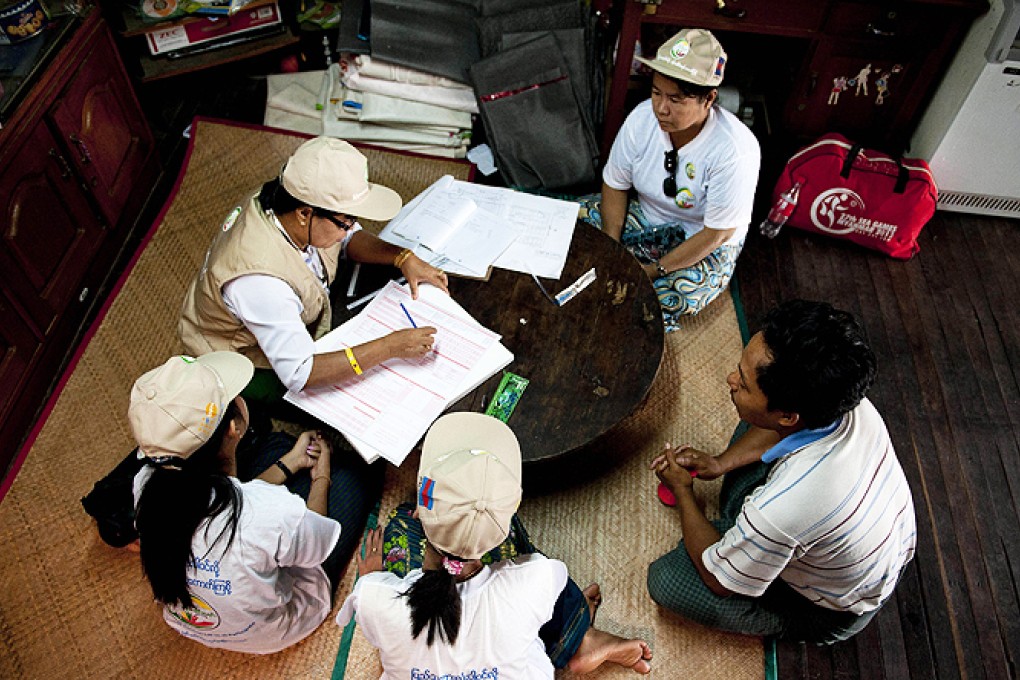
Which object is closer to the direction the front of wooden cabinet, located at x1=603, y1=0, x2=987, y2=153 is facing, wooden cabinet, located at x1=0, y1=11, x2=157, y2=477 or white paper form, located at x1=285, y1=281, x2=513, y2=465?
the white paper form

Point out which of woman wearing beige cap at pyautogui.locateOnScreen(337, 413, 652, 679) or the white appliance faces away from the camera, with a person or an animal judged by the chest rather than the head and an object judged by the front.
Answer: the woman wearing beige cap

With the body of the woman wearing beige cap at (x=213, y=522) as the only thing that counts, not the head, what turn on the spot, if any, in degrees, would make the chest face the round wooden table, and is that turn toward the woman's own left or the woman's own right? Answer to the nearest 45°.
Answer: approximately 45° to the woman's own right

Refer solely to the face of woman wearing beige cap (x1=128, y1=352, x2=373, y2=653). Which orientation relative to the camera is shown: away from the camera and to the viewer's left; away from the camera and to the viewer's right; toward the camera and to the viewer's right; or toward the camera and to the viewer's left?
away from the camera and to the viewer's right

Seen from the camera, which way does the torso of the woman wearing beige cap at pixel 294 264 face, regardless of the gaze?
to the viewer's right

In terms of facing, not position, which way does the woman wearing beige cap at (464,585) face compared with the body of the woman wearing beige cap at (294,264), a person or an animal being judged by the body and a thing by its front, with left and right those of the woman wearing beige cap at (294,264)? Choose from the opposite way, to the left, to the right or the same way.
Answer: to the left

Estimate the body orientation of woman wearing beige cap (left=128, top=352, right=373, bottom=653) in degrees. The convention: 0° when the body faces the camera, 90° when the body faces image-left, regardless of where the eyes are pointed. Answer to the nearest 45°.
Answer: approximately 225°

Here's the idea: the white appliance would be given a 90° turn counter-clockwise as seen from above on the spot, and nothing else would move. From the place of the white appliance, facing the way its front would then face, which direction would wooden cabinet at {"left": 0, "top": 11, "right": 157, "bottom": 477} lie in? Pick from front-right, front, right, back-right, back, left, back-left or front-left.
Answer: back-right

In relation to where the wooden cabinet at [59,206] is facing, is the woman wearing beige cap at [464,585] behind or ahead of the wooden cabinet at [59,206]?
ahead

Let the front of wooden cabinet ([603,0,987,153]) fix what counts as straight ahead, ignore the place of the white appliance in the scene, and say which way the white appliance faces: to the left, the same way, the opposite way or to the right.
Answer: the same way

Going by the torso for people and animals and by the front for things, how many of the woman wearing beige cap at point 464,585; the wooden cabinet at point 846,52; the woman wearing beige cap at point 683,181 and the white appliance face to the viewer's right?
0

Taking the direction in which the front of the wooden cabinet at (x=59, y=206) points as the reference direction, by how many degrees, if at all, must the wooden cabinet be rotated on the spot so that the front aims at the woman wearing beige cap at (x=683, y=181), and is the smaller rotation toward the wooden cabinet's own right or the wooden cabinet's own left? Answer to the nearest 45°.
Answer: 0° — it already faces them

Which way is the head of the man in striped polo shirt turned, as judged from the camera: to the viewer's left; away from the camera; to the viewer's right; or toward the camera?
to the viewer's left

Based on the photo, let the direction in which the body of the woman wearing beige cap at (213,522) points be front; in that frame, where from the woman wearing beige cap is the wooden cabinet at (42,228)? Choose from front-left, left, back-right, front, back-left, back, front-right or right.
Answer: front-left

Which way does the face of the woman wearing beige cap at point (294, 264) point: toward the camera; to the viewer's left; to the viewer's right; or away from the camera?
to the viewer's right

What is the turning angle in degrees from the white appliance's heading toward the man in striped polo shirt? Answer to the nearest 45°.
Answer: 0° — it already faces them

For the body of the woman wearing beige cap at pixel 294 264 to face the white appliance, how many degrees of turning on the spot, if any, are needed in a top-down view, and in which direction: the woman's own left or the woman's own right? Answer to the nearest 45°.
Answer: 0° — they already face it

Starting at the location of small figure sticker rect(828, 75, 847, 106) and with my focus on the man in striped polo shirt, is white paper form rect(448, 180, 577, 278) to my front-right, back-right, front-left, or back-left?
front-right

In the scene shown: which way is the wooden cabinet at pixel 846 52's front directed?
toward the camera

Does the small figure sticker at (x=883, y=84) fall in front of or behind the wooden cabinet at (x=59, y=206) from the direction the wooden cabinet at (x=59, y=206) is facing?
in front
